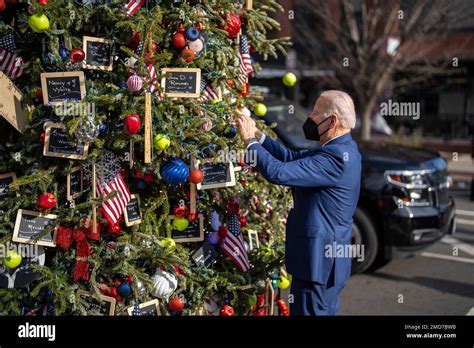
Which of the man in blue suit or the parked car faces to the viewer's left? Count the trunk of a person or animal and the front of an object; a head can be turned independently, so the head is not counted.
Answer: the man in blue suit

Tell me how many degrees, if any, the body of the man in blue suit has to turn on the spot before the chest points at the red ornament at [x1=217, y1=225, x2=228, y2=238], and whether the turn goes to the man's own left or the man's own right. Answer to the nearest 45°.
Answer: approximately 45° to the man's own right

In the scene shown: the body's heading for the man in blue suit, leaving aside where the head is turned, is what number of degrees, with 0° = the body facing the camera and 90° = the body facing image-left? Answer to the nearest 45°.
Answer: approximately 90°

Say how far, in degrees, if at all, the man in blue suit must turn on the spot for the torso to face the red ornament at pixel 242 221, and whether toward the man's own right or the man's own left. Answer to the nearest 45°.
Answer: approximately 45° to the man's own right

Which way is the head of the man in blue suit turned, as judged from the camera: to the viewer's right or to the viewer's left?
to the viewer's left

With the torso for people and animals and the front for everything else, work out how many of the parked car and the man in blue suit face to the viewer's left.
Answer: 1

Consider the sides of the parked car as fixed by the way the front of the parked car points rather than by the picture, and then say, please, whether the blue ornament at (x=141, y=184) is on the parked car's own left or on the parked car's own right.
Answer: on the parked car's own right
